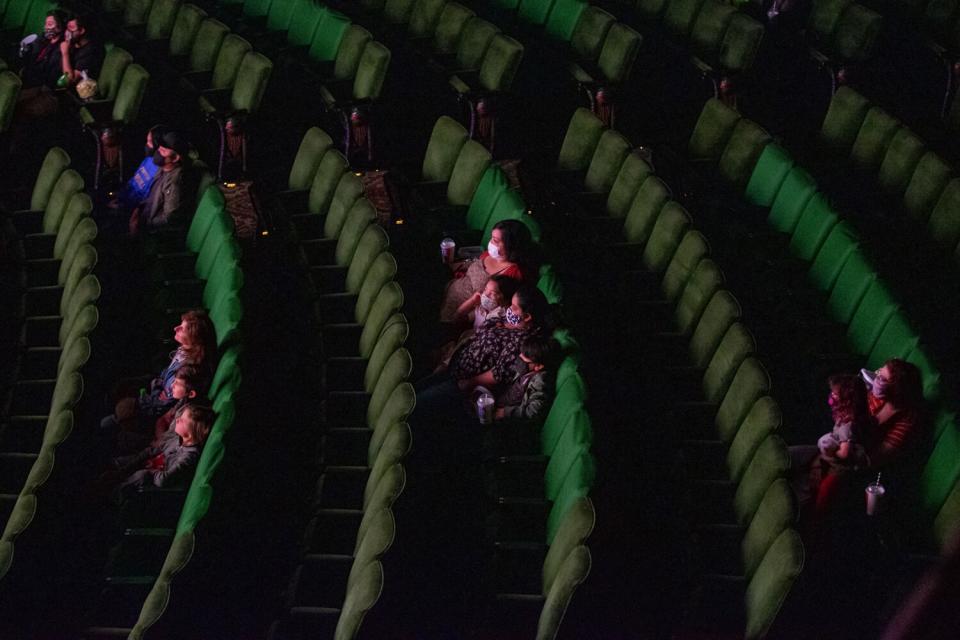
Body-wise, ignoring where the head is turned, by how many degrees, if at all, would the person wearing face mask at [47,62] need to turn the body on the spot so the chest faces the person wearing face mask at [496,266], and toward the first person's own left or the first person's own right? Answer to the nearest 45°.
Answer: approximately 90° to the first person's own left

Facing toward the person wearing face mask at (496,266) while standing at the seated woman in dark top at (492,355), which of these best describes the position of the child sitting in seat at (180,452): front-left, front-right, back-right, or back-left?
back-left

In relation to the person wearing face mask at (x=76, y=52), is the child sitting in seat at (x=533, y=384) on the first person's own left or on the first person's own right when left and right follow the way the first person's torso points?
on the first person's own left

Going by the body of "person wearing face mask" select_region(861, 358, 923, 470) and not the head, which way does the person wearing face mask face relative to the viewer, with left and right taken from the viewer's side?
facing to the left of the viewer

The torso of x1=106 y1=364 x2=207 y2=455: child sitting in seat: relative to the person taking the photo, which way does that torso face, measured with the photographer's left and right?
facing to the left of the viewer
